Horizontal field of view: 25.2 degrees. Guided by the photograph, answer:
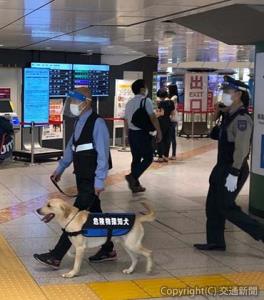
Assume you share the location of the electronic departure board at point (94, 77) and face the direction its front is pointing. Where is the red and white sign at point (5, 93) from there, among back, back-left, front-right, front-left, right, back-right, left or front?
front-right

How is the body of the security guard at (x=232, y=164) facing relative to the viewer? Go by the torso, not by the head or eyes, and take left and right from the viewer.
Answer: facing to the left of the viewer

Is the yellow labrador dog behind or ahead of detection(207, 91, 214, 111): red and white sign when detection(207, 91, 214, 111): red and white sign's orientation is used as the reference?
ahead

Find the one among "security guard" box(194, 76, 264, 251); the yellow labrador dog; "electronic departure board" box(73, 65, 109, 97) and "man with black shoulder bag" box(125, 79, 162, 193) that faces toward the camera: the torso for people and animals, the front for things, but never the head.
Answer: the electronic departure board

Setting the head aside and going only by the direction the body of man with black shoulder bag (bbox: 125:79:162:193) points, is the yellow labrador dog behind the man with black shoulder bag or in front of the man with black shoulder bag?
behind

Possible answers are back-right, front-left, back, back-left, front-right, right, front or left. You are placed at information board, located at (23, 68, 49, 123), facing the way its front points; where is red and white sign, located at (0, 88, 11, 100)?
back-right

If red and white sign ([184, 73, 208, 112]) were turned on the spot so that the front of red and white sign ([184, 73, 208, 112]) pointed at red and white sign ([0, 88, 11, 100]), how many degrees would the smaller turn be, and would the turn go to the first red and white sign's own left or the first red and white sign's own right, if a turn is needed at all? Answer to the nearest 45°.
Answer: approximately 45° to the first red and white sign's own right

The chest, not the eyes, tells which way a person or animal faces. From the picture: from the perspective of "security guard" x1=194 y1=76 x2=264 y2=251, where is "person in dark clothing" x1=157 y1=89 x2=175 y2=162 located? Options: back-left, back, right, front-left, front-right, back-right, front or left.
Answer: right

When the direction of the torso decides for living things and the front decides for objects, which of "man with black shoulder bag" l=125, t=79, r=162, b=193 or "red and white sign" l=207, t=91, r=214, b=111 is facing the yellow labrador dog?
the red and white sign

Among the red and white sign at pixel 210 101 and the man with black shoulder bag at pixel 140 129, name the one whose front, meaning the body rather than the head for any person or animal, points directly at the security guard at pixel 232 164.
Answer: the red and white sign

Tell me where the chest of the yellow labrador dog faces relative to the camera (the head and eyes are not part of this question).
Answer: to the viewer's left

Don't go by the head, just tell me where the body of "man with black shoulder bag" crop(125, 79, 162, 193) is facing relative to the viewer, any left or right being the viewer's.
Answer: facing away from the viewer and to the right of the viewer
